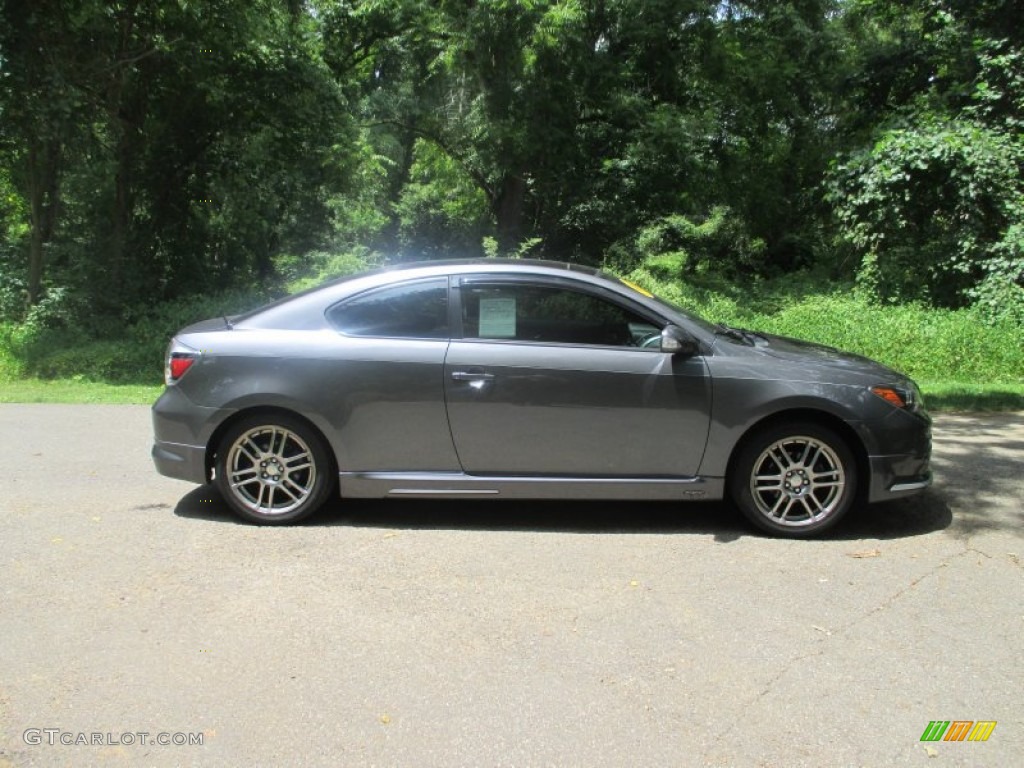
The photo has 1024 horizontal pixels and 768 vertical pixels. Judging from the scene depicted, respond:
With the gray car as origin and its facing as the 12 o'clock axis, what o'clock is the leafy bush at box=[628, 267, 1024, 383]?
The leafy bush is roughly at 10 o'clock from the gray car.

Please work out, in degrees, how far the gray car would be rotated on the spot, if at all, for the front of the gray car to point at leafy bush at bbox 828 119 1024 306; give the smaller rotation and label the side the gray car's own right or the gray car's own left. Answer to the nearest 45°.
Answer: approximately 45° to the gray car's own left

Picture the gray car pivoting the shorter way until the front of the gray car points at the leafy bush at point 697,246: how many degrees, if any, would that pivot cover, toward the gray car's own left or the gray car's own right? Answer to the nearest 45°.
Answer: approximately 90° to the gray car's own left

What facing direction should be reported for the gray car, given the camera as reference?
facing to the right of the viewer
